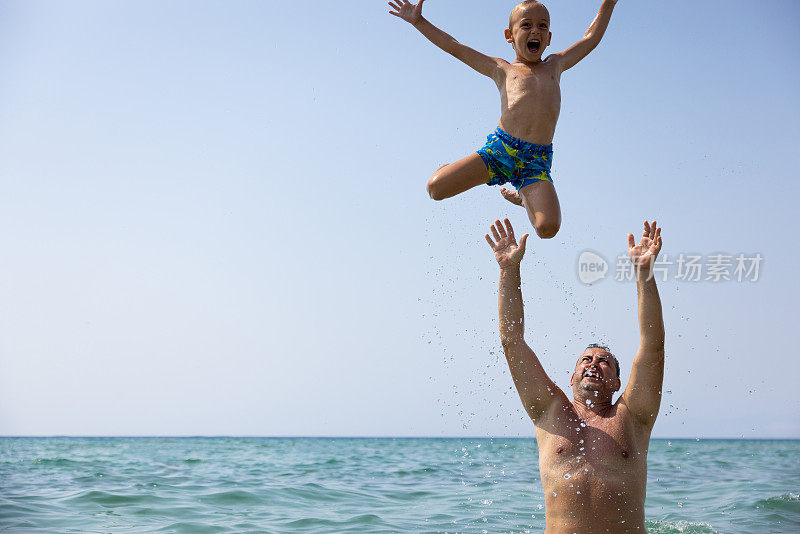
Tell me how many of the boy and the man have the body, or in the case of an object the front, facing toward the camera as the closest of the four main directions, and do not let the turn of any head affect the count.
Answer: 2

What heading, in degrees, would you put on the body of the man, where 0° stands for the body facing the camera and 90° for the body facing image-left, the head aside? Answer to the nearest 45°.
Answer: approximately 0°
